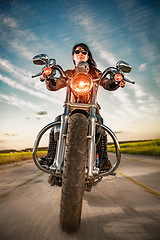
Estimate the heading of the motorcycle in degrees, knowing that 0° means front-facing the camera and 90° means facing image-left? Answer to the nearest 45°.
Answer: approximately 0°
